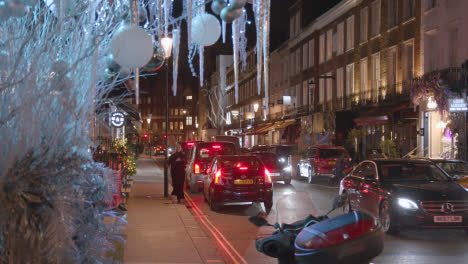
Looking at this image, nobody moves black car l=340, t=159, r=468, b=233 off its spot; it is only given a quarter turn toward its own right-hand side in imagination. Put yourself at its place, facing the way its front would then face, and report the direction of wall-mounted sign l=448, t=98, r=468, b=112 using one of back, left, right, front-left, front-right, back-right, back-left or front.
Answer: back-right

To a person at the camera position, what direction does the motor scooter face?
facing away from the viewer and to the left of the viewer

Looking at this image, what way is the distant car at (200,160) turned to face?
away from the camera

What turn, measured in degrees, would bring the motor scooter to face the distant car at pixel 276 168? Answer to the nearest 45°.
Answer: approximately 45° to its right

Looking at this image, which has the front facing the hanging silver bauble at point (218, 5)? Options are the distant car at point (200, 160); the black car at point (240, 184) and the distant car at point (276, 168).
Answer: the distant car at point (276, 168)

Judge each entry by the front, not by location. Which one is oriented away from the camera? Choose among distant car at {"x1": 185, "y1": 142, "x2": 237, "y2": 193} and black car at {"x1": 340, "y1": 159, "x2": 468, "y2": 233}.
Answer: the distant car

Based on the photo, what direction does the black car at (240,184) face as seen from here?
away from the camera

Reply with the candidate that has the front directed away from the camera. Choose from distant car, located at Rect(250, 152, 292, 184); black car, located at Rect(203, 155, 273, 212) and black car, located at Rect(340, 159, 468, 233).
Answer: black car, located at Rect(203, 155, 273, 212)

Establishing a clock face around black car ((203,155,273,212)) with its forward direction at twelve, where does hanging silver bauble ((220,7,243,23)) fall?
The hanging silver bauble is roughly at 6 o'clock from the black car.

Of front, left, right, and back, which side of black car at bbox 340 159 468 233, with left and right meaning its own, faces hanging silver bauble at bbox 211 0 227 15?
right

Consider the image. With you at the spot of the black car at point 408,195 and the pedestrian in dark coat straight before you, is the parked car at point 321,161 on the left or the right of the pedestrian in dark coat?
right

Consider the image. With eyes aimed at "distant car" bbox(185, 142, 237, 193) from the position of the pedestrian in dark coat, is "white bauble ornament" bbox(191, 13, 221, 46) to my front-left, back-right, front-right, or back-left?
back-right
